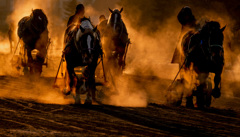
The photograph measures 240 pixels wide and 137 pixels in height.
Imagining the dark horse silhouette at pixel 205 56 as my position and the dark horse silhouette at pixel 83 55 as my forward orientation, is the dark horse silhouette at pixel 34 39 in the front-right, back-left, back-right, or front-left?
front-right

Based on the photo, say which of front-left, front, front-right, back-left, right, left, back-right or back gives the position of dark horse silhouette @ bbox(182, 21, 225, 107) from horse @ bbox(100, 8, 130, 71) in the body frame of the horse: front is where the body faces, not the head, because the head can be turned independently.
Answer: front-left

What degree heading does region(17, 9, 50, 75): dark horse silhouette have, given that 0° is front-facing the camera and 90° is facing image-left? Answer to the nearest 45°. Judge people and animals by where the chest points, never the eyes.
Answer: approximately 315°

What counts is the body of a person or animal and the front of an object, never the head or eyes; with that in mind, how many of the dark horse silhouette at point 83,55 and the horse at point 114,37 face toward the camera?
2

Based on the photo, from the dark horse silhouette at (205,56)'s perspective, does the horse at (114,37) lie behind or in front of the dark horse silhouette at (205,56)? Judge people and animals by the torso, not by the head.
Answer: behind

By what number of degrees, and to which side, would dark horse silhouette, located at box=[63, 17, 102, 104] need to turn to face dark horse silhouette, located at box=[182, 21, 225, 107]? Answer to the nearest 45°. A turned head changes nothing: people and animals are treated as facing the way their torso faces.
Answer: approximately 90° to its left

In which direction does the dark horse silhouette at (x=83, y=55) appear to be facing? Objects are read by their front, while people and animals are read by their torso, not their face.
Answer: toward the camera

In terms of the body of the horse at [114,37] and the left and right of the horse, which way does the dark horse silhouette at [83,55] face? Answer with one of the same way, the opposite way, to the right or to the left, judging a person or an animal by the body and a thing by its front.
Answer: the same way

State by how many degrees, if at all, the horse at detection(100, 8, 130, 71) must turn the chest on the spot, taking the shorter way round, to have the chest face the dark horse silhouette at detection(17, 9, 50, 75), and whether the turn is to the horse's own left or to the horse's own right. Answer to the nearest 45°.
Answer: approximately 135° to the horse's own right

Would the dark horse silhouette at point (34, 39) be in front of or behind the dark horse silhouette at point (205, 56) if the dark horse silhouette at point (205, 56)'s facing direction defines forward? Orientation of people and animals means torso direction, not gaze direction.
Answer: behind

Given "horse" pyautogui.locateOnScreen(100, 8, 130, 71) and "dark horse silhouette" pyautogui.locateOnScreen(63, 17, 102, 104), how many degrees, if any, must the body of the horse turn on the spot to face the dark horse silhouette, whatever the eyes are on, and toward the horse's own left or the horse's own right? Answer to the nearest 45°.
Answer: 0° — it already faces it
